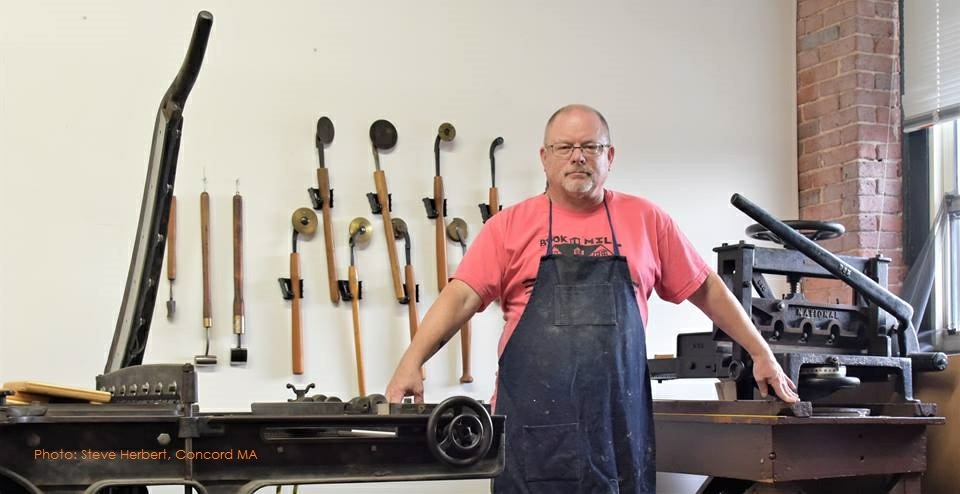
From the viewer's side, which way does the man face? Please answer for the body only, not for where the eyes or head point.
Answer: toward the camera

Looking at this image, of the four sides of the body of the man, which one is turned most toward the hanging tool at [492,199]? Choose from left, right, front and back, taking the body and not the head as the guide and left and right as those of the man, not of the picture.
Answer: back

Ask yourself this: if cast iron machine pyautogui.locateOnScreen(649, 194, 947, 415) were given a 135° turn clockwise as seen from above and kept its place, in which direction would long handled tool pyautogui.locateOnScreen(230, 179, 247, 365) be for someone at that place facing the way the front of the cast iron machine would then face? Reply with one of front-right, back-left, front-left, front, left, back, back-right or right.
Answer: front-left

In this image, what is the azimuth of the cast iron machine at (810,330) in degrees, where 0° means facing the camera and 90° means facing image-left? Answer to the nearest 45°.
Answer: approximately 0°

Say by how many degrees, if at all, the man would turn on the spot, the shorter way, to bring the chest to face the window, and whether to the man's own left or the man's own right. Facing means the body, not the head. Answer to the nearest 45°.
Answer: approximately 135° to the man's own left

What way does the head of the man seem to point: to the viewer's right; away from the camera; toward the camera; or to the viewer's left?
toward the camera

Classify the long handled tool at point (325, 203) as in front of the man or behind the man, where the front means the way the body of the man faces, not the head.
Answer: behind

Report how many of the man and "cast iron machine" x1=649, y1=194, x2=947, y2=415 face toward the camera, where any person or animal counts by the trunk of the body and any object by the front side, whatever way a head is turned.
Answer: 2

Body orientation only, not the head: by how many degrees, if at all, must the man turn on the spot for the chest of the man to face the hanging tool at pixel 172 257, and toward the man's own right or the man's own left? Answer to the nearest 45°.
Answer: approximately 135° to the man's own right

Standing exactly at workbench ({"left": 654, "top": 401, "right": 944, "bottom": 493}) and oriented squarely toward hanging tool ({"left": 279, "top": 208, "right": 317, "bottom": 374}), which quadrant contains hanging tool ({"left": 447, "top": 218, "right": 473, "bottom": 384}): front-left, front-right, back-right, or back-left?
front-right

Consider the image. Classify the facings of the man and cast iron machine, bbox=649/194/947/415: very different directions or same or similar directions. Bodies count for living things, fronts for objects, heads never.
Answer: same or similar directions

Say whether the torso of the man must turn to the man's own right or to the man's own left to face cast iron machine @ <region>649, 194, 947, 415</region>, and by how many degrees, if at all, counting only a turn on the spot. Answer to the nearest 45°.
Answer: approximately 135° to the man's own left
